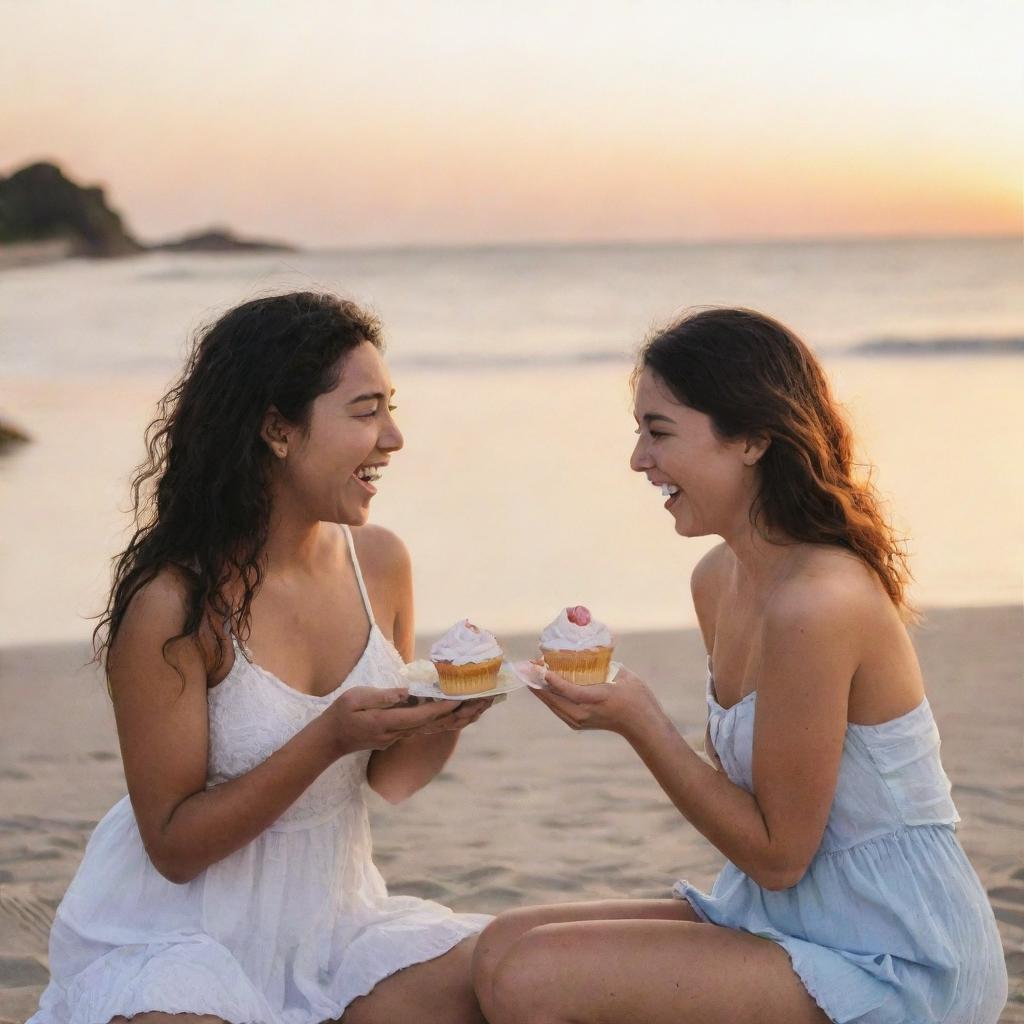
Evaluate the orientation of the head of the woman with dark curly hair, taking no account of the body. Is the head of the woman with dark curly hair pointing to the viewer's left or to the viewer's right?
to the viewer's right

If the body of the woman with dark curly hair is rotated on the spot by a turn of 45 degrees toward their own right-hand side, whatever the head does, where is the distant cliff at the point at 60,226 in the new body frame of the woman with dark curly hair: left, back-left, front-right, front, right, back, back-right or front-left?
back

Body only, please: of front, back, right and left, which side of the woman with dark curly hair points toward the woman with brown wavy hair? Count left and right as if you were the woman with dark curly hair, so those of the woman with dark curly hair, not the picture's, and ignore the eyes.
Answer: front

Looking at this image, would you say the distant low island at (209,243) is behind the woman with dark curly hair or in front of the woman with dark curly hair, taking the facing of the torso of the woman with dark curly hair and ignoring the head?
behind

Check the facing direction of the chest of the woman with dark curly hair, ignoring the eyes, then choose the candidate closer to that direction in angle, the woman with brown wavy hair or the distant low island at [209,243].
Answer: the woman with brown wavy hair

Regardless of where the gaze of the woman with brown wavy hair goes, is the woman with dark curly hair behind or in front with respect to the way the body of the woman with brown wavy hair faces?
in front

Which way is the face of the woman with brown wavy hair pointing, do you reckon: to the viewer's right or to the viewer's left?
to the viewer's left

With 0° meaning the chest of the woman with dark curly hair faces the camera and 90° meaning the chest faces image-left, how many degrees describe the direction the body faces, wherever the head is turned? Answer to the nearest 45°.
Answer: approximately 315°

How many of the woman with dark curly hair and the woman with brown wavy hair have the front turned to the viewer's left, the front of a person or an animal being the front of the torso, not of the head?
1

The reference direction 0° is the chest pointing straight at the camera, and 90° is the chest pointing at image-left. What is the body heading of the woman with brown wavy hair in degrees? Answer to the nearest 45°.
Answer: approximately 90°

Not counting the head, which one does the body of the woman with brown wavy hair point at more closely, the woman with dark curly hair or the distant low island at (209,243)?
the woman with dark curly hair
